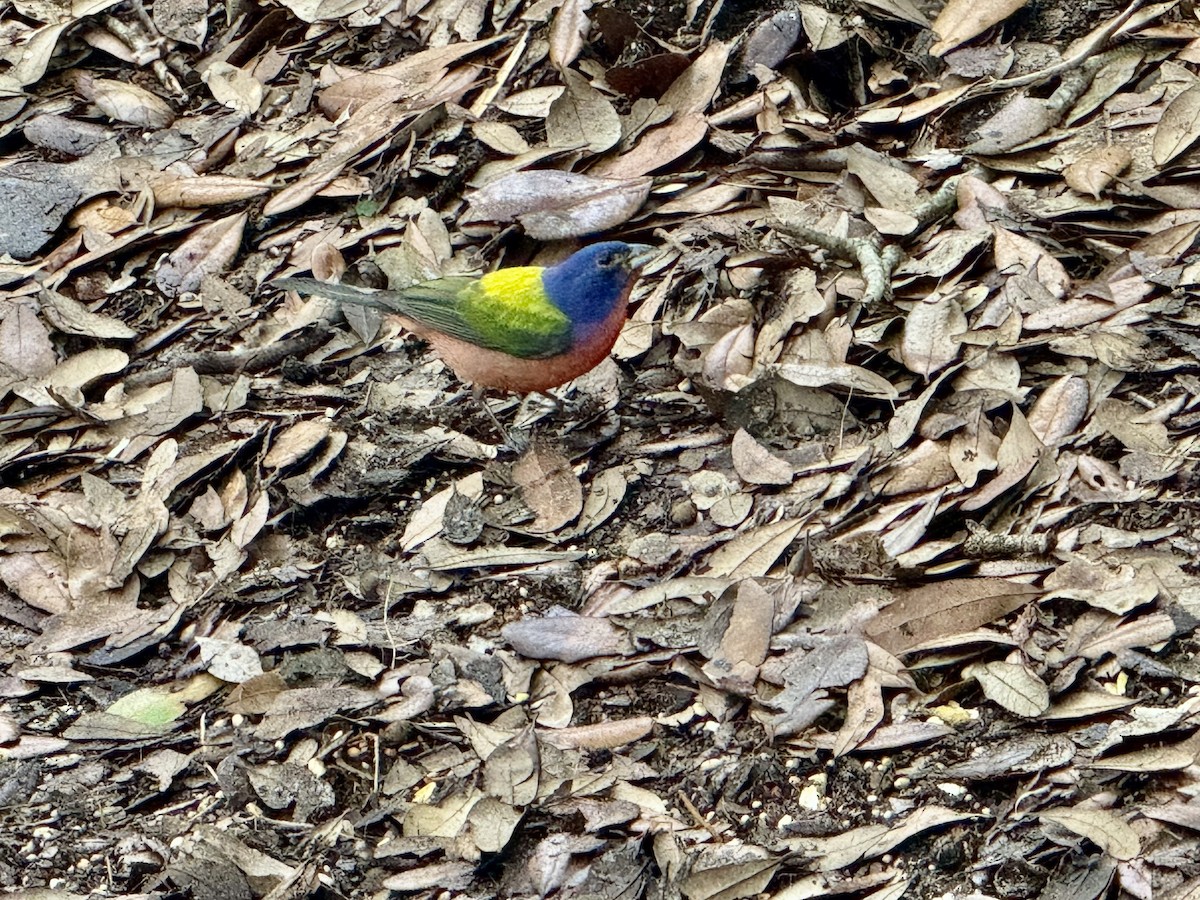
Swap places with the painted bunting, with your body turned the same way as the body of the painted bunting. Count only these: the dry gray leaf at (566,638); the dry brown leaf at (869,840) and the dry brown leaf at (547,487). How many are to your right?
3

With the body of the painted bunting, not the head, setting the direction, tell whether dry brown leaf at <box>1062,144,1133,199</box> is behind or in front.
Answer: in front

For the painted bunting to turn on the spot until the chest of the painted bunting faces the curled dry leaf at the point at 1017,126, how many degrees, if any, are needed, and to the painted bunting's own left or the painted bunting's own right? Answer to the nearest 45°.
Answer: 0° — it already faces it

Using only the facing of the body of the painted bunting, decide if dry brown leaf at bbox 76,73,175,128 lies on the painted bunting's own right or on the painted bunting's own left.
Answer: on the painted bunting's own left

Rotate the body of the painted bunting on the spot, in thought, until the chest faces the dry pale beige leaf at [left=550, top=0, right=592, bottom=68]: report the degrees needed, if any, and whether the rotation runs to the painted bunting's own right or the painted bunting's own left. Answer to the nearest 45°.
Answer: approximately 90° to the painted bunting's own left

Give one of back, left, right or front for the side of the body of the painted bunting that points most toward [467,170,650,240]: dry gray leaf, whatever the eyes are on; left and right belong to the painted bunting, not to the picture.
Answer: left

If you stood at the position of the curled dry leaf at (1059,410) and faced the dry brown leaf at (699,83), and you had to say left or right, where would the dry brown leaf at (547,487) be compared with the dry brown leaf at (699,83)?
left

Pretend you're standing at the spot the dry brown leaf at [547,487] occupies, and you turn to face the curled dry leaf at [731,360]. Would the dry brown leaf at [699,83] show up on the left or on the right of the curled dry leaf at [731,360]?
left

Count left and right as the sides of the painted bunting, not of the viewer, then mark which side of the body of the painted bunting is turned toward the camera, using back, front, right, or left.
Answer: right

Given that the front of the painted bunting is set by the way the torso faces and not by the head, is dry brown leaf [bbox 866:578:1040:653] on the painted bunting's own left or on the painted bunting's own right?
on the painted bunting's own right

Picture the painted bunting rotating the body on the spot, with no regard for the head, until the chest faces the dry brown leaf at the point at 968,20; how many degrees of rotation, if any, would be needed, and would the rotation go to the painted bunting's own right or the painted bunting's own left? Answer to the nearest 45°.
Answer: approximately 45° to the painted bunting's own left

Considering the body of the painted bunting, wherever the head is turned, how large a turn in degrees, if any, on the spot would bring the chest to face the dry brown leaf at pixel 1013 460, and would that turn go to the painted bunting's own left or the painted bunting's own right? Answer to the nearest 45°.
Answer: approximately 45° to the painted bunting's own right

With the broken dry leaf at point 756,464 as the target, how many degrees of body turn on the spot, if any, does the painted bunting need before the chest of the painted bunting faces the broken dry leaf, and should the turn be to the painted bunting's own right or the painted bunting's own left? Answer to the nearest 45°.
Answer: approximately 45° to the painted bunting's own right

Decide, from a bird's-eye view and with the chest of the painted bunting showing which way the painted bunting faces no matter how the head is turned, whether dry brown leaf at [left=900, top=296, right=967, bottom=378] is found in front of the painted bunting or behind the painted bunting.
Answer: in front

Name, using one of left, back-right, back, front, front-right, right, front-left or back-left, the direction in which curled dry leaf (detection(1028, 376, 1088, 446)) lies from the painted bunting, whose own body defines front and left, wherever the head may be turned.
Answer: front-right
